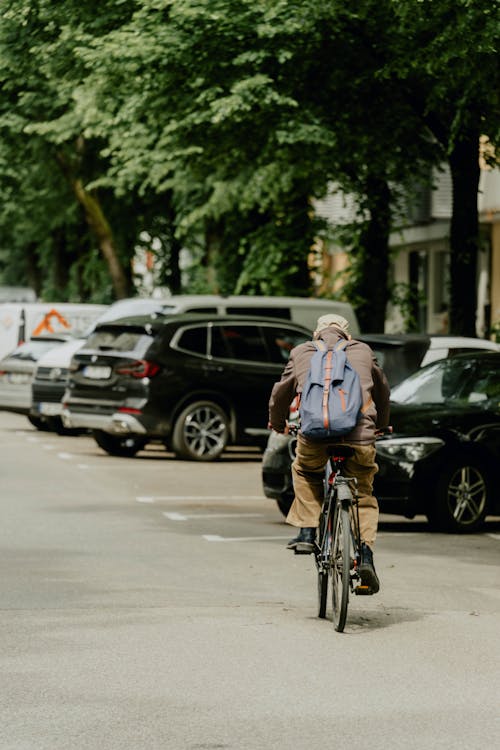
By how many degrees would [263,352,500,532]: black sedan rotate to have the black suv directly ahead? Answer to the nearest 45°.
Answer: approximately 90° to its right

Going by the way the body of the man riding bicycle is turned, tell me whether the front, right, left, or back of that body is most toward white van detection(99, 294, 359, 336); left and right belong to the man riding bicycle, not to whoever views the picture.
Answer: front

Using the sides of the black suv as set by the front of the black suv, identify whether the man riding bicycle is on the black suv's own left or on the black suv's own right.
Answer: on the black suv's own right

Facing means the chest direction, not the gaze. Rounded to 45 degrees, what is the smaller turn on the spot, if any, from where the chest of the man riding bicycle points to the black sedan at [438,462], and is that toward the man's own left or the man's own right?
0° — they already face it

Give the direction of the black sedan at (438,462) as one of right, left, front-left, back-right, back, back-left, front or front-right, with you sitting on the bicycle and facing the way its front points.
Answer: front

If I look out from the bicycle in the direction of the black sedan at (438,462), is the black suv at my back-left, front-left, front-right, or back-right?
front-left

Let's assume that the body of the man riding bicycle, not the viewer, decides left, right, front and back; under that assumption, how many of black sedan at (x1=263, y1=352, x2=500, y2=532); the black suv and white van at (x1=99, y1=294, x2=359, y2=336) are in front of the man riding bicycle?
3

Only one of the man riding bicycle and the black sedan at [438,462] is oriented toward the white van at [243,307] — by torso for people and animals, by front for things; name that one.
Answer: the man riding bicycle

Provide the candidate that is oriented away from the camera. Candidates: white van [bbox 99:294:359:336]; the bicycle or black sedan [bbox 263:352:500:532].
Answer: the bicycle

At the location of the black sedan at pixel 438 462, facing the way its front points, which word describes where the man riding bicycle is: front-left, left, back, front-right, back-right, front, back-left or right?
front-left

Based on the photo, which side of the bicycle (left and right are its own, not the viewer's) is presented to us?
back

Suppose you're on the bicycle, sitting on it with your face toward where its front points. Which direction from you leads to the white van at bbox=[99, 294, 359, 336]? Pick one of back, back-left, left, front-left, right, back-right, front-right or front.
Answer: front

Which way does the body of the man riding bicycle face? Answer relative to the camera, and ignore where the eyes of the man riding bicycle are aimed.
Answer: away from the camera

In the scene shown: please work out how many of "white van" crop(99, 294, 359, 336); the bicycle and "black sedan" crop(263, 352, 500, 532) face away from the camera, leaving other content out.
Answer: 1

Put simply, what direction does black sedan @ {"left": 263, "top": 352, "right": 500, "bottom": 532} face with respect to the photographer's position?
facing the viewer and to the left of the viewer

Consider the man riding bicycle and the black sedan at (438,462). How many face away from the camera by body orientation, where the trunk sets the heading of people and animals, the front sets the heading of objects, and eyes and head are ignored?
1
